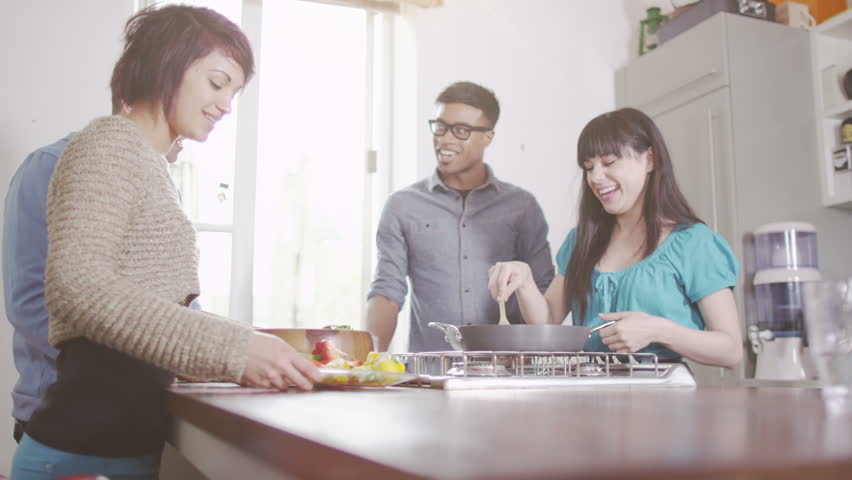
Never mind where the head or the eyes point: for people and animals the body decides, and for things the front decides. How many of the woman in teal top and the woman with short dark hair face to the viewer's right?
1

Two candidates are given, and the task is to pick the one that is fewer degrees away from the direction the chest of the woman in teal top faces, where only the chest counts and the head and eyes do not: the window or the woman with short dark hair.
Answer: the woman with short dark hair

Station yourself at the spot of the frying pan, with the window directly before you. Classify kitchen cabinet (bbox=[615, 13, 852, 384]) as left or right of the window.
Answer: right

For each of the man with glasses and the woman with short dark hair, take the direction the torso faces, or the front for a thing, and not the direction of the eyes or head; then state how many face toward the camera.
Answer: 1

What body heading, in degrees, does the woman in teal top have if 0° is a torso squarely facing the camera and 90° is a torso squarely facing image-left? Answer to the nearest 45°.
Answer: approximately 45°

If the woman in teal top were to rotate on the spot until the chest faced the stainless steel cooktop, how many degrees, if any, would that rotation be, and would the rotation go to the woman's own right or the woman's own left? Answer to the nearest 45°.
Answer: approximately 45° to the woman's own left

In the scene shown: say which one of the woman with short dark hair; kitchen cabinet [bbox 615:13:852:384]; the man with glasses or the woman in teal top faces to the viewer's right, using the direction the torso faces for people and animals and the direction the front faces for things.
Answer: the woman with short dark hair

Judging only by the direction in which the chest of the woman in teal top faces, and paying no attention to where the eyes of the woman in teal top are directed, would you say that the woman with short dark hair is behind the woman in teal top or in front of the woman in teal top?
in front

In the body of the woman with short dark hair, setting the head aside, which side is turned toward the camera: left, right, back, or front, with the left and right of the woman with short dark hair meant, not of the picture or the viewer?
right

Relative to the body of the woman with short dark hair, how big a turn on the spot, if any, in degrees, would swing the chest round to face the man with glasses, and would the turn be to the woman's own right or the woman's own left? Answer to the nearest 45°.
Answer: approximately 45° to the woman's own left

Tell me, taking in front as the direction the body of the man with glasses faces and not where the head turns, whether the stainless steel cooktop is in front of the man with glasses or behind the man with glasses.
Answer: in front

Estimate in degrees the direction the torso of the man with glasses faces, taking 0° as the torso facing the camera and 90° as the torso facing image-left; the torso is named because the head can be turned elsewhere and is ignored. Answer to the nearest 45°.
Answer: approximately 0°

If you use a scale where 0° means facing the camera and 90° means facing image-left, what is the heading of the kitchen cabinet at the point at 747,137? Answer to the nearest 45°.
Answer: approximately 45°
